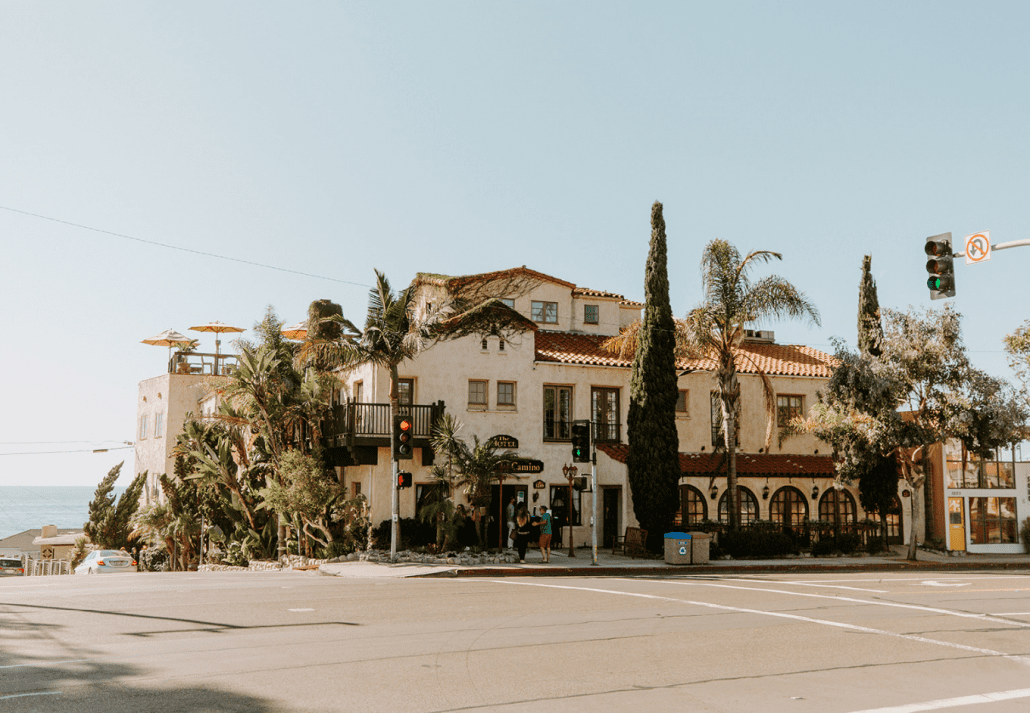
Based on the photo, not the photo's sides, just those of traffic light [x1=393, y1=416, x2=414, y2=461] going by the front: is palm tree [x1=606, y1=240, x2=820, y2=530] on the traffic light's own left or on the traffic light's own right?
on the traffic light's own left

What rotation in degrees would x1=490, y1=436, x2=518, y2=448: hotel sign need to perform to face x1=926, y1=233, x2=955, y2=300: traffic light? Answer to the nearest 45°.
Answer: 0° — it already faces it

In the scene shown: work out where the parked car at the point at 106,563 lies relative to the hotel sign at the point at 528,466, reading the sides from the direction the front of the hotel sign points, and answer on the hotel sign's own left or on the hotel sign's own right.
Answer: on the hotel sign's own right

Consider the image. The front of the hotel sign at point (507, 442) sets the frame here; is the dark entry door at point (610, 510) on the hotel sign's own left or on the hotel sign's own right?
on the hotel sign's own left

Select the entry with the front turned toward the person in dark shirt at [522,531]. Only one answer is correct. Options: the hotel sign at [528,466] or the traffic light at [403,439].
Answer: the hotel sign

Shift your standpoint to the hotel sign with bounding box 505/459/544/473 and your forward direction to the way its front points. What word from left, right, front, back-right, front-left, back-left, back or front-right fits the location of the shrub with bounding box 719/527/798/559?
left

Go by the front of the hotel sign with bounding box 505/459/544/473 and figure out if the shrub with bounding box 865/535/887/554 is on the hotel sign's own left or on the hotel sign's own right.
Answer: on the hotel sign's own left

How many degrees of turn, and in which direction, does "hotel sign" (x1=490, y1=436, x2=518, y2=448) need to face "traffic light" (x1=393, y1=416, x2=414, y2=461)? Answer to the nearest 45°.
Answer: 0° — it already faces it

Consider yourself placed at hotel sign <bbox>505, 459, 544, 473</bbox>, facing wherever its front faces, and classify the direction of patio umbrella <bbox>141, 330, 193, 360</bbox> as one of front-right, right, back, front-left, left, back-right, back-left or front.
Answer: back-right

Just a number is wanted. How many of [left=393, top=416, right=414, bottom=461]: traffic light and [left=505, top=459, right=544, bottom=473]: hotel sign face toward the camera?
2

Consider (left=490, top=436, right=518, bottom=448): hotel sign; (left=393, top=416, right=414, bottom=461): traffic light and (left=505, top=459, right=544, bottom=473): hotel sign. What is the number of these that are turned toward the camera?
3

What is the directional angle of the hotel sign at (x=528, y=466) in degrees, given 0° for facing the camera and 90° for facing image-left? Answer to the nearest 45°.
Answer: approximately 0°
